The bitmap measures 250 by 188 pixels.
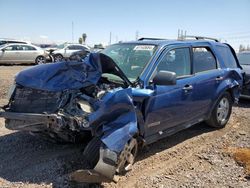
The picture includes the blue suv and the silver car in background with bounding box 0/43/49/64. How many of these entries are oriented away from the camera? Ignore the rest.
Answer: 0

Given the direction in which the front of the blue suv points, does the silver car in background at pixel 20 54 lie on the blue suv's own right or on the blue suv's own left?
on the blue suv's own right

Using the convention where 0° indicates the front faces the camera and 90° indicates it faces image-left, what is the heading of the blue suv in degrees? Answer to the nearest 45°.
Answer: approximately 45°

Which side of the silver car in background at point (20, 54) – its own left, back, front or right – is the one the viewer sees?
left

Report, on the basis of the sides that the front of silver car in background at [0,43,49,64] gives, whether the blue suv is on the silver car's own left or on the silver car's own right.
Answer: on the silver car's own left
